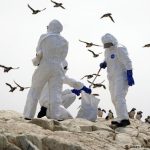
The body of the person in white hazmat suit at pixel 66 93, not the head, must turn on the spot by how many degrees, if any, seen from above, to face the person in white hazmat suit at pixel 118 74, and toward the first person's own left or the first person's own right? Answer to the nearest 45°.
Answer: approximately 45° to the first person's own right

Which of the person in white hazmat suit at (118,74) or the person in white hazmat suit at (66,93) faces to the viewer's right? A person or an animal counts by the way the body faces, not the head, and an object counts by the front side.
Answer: the person in white hazmat suit at (66,93)

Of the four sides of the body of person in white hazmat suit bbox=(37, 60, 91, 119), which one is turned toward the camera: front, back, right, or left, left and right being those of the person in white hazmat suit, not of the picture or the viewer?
right

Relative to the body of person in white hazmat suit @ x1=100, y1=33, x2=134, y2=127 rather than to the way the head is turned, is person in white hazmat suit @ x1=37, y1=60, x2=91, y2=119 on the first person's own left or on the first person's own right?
on the first person's own right

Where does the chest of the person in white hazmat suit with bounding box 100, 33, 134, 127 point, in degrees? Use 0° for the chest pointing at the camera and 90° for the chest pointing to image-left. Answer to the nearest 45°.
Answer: approximately 45°

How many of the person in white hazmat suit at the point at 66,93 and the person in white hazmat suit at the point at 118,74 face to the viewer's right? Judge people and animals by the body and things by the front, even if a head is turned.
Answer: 1
